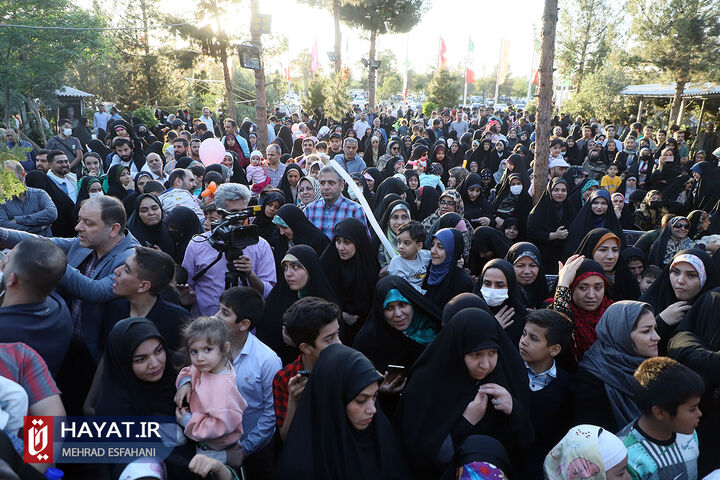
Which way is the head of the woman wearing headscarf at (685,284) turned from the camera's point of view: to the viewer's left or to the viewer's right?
to the viewer's left

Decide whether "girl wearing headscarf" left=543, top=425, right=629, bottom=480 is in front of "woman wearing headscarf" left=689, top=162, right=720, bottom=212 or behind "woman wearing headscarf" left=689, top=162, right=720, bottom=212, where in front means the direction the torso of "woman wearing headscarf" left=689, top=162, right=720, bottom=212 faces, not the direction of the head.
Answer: in front

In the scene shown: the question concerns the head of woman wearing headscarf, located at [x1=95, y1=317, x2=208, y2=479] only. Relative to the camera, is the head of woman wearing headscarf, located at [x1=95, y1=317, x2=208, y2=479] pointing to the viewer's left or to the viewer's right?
to the viewer's right

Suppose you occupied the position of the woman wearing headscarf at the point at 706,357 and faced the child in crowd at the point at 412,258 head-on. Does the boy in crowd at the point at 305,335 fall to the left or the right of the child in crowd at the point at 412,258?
left

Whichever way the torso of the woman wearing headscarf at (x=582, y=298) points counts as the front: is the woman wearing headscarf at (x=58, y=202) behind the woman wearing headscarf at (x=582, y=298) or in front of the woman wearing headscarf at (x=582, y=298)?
behind

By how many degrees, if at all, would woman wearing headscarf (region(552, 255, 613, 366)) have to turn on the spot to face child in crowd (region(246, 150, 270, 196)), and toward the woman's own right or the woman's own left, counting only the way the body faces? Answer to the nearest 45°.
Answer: approximately 180°

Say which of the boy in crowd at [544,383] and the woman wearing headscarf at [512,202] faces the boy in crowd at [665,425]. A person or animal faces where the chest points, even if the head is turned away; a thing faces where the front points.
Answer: the woman wearing headscarf

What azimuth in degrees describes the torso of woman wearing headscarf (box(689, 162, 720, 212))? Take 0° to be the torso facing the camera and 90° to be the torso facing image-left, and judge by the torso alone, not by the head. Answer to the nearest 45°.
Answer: approximately 45°

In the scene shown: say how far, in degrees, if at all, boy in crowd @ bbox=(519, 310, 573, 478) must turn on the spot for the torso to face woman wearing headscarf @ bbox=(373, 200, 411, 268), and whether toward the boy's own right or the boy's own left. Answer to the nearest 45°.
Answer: approximately 90° to the boy's own right

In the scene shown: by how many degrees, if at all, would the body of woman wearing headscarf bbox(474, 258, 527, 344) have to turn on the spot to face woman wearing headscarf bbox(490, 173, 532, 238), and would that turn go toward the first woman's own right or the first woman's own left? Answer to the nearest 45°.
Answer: approximately 135° to the first woman's own right
